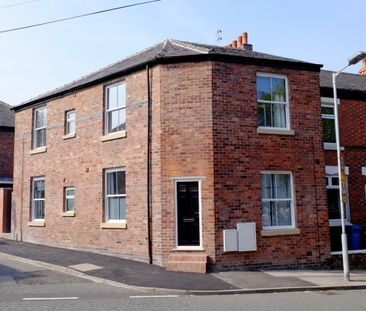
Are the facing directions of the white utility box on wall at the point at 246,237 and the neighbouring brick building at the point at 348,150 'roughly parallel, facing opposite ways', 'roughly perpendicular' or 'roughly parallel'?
roughly parallel

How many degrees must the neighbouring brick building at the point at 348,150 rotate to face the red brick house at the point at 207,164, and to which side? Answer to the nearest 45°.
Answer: approximately 45° to its right

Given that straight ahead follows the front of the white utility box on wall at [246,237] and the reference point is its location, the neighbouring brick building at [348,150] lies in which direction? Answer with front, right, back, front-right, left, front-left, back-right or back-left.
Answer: back-left

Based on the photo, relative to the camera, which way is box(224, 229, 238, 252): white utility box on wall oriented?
toward the camera

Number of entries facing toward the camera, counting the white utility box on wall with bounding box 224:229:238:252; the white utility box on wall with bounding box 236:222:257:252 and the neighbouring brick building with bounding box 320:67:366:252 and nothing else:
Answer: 3

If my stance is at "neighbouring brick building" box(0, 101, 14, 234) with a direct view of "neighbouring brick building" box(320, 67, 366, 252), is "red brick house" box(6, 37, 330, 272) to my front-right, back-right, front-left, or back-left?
front-right

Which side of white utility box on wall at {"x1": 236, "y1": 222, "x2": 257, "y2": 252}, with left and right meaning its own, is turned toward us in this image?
front

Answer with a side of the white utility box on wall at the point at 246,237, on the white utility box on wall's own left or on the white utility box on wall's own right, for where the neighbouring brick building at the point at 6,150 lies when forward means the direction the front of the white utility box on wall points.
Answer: on the white utility box on wall's own right

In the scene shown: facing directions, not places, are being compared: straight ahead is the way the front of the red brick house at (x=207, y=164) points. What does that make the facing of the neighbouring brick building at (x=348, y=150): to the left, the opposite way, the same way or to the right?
the same way

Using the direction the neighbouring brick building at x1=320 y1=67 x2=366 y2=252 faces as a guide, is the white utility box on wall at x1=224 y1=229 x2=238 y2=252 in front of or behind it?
in front

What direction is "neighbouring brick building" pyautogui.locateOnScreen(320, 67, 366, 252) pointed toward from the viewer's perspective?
toward the camera

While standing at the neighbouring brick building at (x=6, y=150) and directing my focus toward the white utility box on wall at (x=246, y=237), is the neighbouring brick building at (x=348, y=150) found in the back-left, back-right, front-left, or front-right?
front-left

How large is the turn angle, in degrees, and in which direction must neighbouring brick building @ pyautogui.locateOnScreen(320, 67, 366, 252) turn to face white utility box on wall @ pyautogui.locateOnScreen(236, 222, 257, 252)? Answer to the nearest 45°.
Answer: approximately 45° to its right

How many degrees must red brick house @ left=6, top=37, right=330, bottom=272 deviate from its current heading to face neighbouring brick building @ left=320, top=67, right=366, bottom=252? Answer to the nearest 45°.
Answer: approximately 135° to its left
